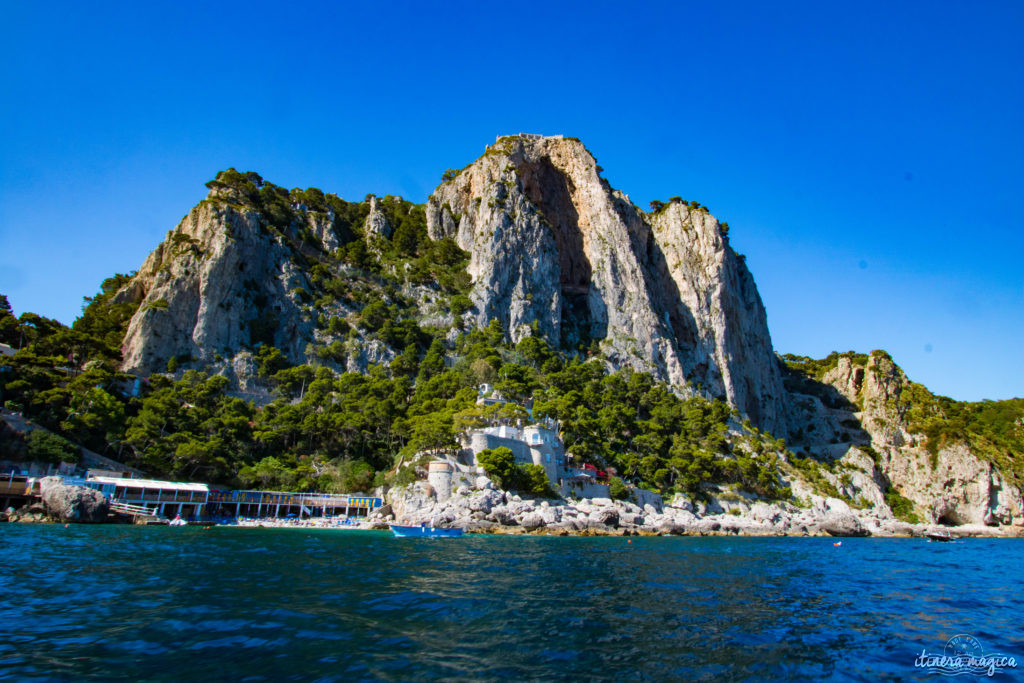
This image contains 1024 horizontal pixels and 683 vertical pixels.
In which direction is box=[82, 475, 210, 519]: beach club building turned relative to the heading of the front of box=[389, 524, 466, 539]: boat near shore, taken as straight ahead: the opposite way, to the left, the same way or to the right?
to the left

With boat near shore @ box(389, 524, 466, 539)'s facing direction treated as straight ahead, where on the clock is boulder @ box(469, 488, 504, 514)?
The boulder is roughly at 4 o'clock from the boat near shore.

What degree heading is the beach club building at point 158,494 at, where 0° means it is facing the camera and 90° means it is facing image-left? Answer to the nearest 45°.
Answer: approximately 0°

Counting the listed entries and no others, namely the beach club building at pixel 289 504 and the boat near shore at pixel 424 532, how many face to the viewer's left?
1

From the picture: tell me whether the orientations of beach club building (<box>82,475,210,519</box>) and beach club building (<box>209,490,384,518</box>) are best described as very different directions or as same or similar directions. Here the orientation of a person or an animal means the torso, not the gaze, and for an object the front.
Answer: same or similar directions

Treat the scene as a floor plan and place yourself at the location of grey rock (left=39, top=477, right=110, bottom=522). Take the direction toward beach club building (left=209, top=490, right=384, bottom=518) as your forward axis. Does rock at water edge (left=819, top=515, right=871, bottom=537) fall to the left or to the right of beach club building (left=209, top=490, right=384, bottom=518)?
right

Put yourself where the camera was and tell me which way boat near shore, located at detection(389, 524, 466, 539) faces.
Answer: facing to the left of the viewer

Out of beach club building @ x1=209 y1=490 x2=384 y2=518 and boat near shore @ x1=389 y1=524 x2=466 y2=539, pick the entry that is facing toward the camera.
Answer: the beach club building

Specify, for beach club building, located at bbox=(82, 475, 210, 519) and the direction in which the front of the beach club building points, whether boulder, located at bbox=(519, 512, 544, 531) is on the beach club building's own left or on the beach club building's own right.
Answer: on the beach club building's own left

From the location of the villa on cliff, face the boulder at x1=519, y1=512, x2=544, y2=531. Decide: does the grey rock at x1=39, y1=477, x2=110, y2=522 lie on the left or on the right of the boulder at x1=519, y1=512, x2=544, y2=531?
right

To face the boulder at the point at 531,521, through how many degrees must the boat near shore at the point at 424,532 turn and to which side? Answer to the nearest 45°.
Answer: approximately 135° to its right

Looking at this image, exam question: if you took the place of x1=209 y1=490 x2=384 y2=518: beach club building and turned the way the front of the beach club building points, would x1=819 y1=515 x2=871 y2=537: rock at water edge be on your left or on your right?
on your left

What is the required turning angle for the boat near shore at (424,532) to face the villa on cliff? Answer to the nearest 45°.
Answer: approximately 135° to its right

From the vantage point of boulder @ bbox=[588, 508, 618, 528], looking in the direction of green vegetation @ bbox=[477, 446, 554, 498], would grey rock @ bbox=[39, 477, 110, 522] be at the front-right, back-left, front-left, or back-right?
front-left

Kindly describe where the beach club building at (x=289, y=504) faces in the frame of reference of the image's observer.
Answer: facing the viewer

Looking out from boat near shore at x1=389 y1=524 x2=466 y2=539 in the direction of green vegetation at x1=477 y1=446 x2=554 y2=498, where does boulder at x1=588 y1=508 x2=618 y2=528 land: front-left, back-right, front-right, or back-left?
front-right

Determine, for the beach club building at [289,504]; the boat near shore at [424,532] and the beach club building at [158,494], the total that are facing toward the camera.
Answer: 2
